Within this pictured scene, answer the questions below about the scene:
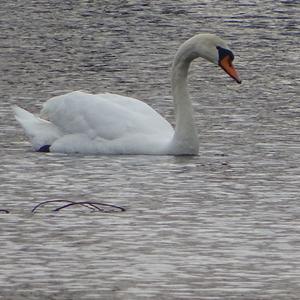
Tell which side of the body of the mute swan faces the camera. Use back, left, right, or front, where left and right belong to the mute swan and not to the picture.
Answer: right

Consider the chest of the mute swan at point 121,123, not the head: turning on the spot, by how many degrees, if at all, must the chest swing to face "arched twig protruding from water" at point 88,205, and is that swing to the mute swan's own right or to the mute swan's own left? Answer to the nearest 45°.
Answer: approximately 90° to the mute swan's own right
